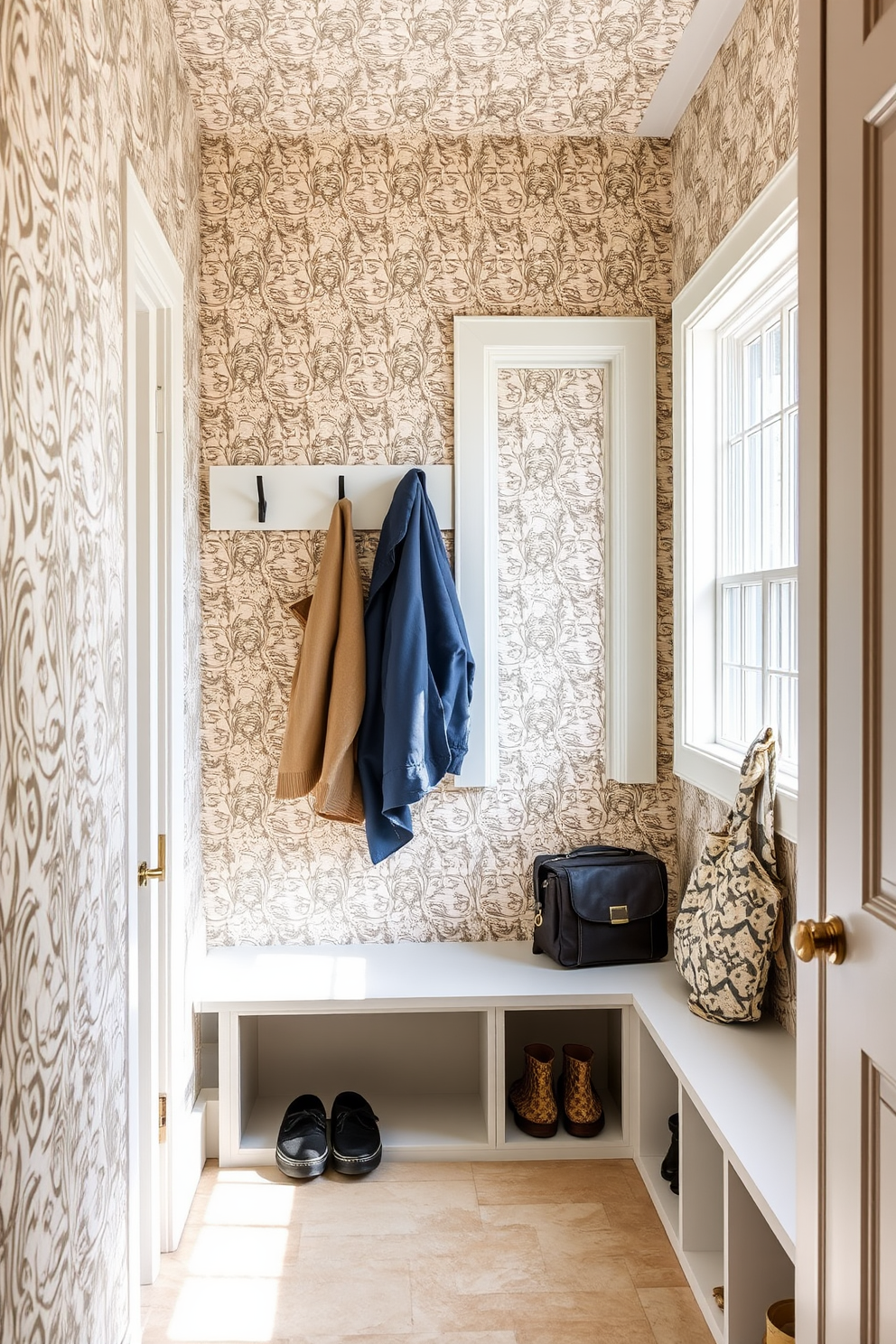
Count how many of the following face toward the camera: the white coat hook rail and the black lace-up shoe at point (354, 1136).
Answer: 2

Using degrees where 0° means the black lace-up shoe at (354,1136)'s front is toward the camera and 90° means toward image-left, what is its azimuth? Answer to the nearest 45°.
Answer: approximately 0°

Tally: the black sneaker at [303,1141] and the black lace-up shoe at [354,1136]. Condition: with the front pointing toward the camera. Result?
2

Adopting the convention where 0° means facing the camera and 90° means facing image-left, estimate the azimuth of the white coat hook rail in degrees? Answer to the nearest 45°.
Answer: approximately 0°
